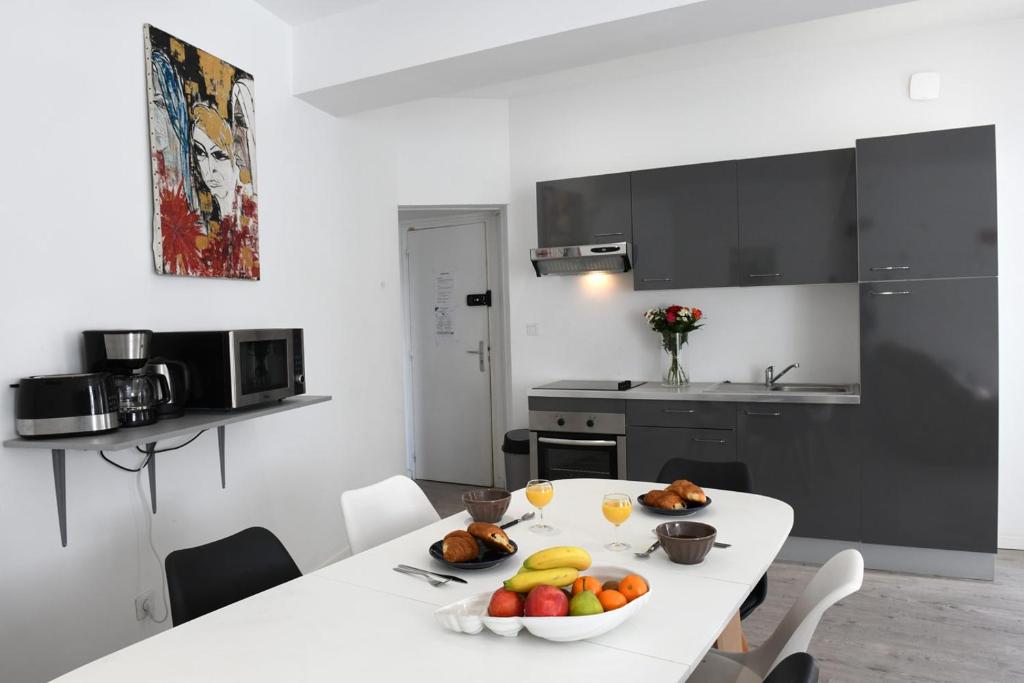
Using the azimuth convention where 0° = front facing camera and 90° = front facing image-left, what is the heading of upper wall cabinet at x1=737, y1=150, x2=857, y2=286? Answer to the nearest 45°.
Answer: approximately 0°

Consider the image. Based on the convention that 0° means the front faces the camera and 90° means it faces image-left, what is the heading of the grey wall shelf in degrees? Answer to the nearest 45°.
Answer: approximately 315°

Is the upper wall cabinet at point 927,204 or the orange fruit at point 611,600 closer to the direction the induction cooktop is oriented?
the orange fruit

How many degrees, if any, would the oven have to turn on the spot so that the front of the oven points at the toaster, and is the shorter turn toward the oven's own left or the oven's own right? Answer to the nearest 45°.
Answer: approximately 45° to the oven's own right

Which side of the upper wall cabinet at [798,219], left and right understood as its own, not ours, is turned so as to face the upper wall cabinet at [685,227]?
right

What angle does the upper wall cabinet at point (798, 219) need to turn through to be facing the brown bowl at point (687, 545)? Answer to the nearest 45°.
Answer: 0° — it already faces it

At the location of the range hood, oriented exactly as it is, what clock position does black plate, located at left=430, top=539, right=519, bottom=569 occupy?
The black plate is roughly at 12 o'clock from the range hood.

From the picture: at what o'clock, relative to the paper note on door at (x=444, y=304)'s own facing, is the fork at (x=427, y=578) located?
The fork is roughly at 12 o'clock from the paper note on door.

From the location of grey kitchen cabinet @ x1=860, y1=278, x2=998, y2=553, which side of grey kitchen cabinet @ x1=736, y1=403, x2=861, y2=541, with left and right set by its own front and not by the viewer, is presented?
left
